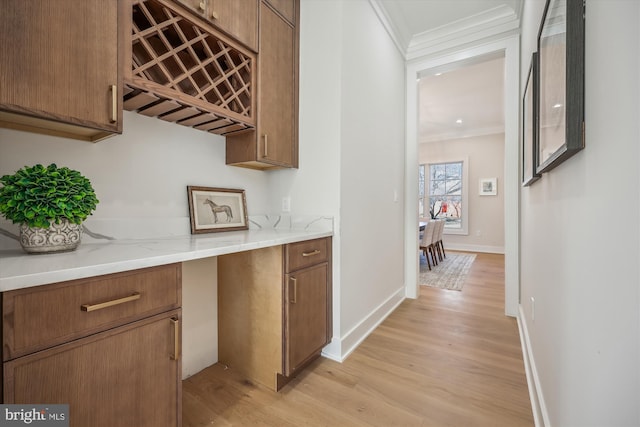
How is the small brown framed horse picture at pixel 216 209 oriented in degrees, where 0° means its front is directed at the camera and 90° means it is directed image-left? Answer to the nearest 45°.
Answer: approximately 315°

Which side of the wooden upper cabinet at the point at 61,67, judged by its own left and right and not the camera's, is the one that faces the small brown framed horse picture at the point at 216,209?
left

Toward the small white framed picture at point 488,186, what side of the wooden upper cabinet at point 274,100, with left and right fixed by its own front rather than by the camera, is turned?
left
